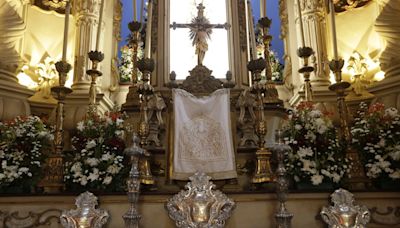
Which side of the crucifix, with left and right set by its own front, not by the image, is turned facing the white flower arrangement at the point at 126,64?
right

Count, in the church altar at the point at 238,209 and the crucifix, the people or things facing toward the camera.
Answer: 2

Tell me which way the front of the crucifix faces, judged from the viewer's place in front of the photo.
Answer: facing the viewer

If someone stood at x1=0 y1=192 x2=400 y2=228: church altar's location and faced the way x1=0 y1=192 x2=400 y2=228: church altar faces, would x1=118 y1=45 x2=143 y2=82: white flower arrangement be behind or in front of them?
behind

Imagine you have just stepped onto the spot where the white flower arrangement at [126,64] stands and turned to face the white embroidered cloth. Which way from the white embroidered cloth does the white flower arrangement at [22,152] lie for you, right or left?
right

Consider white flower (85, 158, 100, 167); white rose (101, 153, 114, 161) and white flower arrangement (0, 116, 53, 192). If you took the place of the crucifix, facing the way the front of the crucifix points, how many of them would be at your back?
0

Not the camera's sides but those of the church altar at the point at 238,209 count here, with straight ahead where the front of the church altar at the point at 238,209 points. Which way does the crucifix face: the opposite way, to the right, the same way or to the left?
the same way

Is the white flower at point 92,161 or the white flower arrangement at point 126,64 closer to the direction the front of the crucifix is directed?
the white flower
